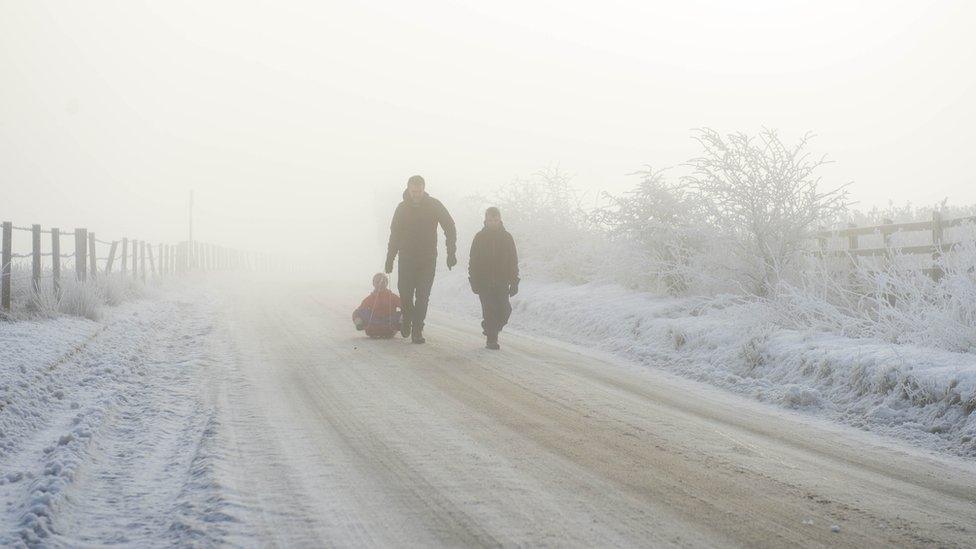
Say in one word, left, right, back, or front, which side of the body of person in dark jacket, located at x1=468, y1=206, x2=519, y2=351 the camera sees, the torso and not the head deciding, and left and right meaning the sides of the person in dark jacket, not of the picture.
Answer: front

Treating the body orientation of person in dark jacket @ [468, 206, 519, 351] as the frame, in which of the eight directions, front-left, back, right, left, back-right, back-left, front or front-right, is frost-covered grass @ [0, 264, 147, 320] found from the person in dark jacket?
right

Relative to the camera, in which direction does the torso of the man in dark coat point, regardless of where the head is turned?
toward the camera

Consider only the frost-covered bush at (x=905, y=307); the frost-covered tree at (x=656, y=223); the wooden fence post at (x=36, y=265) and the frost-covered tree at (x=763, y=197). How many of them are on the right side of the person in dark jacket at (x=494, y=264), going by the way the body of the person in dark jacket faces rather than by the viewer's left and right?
1

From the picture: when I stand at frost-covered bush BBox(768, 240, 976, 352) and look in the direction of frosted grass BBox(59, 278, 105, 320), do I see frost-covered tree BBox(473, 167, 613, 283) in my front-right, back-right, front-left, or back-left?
front-right

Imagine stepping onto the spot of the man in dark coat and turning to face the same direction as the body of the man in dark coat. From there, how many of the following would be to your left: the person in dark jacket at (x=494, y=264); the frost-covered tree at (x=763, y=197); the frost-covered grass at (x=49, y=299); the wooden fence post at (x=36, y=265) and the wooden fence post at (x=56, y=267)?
2

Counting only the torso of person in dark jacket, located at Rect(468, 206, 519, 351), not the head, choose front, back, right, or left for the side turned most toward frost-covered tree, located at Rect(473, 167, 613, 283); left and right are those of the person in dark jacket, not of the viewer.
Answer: back

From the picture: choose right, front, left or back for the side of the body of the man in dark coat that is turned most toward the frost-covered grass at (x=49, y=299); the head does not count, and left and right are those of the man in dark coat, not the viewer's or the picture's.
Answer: right

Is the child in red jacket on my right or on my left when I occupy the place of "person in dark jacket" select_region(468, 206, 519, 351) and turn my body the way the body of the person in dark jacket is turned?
on my right

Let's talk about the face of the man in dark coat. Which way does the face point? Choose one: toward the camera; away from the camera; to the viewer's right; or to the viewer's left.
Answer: toward the camera

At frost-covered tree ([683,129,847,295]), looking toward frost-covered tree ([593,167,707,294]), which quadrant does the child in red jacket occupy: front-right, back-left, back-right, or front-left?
front-left

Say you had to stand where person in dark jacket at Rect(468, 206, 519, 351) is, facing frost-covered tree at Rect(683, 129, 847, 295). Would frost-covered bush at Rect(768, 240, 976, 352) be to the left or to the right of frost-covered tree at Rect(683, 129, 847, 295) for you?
right

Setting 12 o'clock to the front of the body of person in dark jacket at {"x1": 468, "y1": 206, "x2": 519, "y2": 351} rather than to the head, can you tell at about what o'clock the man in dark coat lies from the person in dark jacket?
The man in dark coat is roughly at 3 o'clock from the person in dark jacket.

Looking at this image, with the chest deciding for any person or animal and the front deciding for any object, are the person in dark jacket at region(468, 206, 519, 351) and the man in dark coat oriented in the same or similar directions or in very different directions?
same or similar directions

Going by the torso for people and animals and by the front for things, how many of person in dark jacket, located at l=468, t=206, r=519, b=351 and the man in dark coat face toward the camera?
2

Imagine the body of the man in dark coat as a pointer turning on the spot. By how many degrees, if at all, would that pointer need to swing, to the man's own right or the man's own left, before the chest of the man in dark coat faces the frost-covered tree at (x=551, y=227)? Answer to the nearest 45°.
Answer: approximately 180°

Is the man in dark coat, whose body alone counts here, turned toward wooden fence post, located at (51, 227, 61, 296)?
no

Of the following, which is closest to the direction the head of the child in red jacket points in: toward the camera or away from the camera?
toward the camera

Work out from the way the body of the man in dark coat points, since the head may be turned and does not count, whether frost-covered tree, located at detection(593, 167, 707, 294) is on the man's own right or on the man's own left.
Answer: on the man's own left

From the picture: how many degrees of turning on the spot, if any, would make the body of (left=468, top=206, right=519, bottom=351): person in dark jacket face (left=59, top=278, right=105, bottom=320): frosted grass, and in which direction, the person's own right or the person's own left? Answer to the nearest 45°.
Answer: approximately 90° to the person's own right
